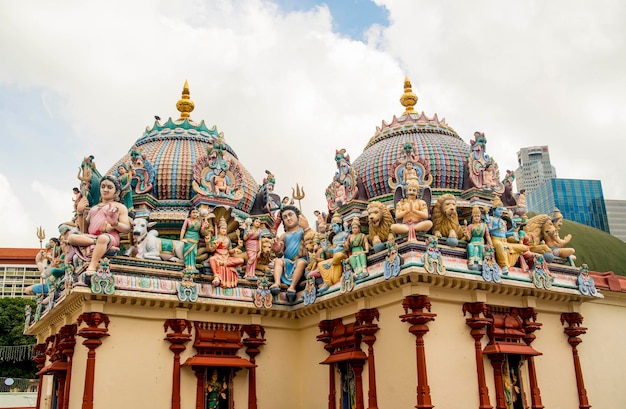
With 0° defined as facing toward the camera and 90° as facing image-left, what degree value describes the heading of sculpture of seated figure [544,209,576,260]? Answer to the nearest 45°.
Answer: approximately 270°

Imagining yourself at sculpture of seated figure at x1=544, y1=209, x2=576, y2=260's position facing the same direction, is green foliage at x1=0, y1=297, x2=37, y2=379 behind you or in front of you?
behind
